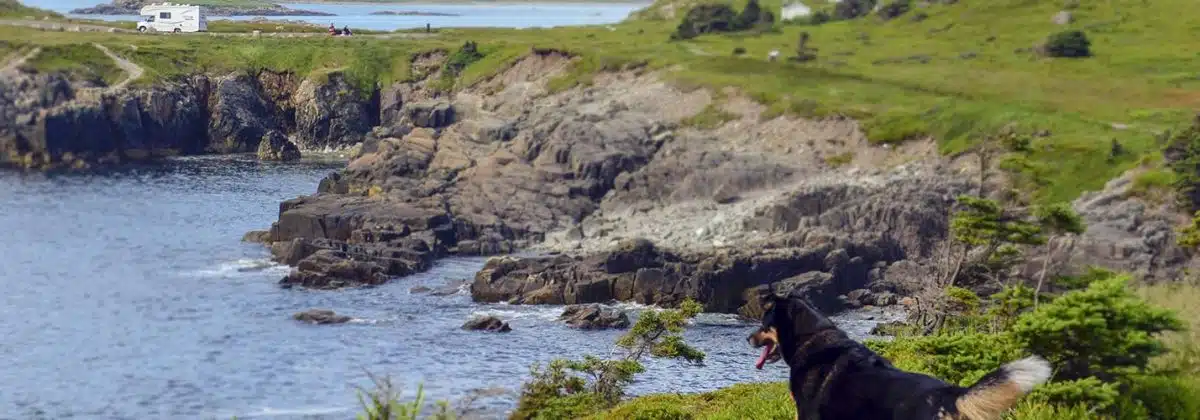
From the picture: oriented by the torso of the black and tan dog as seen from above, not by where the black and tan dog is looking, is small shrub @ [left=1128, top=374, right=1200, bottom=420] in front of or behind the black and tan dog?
behind

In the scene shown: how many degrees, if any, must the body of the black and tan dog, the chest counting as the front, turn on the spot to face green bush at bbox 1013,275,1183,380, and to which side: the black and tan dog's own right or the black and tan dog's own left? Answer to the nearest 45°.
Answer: approximately 135° to the black and tan dog's own right

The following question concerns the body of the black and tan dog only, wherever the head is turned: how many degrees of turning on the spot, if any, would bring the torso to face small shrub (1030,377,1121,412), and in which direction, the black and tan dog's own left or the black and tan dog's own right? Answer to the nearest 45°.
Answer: approximately 135° to the black and tan dog's own right

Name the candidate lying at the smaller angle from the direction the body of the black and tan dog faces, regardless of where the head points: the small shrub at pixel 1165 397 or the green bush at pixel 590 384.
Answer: the green bush

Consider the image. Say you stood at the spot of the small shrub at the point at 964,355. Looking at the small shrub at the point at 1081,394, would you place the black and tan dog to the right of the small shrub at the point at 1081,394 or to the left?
right

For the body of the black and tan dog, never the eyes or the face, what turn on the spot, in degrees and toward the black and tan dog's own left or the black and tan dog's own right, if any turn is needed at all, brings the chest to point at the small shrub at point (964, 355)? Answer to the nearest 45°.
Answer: approximately 90° to the black and tan dog's own right

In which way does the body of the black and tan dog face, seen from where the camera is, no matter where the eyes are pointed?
to the viewer's left
